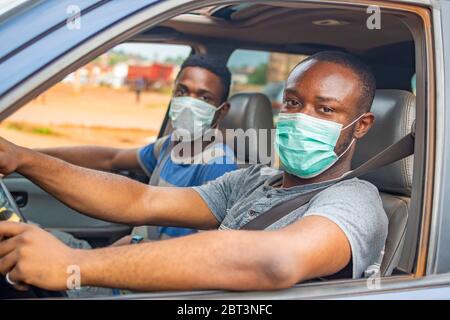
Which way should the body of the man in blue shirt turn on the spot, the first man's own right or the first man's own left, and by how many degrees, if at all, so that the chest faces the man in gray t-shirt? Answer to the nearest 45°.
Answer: approximately 45° to the first man's own left

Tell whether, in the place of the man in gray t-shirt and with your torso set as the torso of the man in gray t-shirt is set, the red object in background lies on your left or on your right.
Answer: on your right

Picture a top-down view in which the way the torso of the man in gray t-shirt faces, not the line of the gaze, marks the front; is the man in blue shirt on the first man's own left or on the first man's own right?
on the first man's own right

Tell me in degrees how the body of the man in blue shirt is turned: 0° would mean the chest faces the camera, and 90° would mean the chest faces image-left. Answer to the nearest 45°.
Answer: approximately 45°

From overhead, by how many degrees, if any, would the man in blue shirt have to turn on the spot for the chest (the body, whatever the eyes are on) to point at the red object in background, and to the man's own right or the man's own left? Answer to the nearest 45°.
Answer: approximately 135° to the man's own right

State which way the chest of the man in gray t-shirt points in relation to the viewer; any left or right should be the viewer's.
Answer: facing the viewer and to the left of the viewer

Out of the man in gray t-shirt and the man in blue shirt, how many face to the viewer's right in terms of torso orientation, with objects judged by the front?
0
